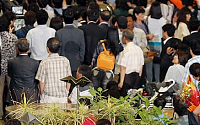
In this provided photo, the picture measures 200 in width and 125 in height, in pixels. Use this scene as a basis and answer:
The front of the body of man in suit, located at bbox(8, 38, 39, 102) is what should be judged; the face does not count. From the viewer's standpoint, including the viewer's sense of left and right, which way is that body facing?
facing away from the viewer

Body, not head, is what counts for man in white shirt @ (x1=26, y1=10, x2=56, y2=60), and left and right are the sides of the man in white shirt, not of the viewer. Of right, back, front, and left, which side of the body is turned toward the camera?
back

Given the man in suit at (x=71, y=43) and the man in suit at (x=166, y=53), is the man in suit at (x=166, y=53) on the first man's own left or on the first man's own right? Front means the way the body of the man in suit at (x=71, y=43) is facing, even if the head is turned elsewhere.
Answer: on the first man's own right

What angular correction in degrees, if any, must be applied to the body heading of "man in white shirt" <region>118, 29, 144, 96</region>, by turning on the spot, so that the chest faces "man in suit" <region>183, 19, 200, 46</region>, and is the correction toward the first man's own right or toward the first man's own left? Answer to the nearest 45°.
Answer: approximately 90° to the first man's own right

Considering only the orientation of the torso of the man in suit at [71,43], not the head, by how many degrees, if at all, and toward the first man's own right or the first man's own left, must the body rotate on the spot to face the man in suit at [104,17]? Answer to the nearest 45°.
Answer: approximately 45° to the first man's own right

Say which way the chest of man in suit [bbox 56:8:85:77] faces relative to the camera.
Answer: away from the camera

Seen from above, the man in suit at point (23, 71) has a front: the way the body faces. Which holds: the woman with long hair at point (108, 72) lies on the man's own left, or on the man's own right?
on the man's own right
